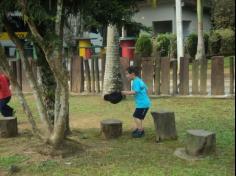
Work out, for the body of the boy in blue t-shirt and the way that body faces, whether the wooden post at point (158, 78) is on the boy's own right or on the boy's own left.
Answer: on the boy's own right

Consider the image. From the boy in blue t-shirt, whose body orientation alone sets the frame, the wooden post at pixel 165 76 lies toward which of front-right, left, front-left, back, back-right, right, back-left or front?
right

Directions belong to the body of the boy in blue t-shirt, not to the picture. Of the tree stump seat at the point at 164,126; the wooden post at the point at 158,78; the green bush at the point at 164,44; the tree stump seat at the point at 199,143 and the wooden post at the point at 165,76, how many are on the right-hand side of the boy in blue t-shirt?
3

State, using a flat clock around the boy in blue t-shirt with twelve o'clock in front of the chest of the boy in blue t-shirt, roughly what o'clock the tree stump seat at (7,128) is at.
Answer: The tree stump seat is roughly at 12 o'clock from the boy in blue t-shirt.

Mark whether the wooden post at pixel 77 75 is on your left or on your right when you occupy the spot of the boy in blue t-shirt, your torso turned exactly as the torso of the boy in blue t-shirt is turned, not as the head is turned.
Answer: on your right

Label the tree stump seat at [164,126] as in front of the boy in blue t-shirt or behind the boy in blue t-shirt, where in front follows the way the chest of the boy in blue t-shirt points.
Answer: behind

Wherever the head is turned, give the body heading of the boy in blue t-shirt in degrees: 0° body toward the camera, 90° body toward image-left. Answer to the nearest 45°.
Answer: approximately 90°

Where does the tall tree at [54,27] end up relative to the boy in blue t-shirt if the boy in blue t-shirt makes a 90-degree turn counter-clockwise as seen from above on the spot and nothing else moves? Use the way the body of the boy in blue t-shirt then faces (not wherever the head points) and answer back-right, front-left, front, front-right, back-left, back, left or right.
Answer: front-right

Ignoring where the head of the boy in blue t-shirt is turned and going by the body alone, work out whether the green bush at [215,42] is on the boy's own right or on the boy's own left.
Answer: on the boy's own right

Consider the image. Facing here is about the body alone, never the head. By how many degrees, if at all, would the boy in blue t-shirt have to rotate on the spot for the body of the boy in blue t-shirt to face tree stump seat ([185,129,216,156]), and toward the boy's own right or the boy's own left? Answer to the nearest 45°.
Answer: approximately 135° to the boy's own left

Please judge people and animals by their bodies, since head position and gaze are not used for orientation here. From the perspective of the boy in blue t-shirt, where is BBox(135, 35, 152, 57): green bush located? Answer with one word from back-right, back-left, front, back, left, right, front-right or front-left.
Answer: right
